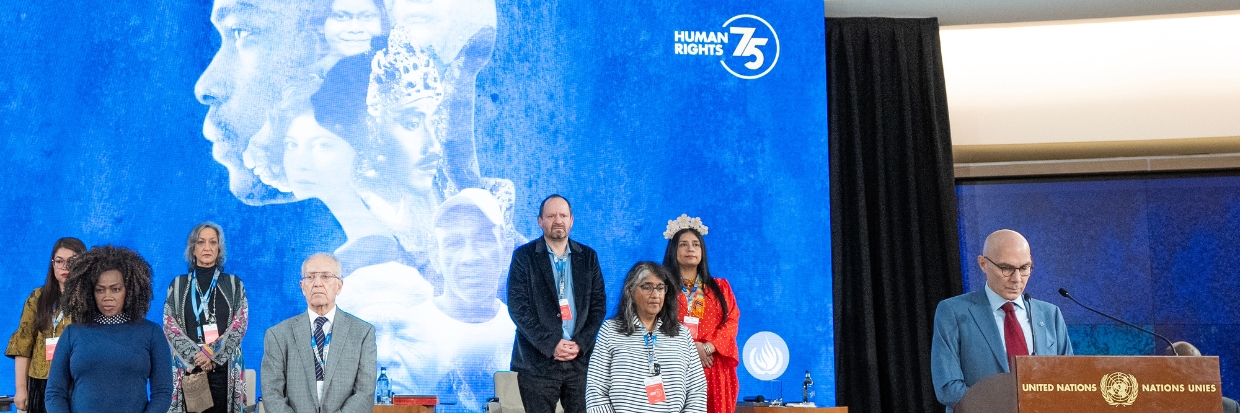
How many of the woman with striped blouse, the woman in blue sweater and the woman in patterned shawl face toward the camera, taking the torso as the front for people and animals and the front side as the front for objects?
3

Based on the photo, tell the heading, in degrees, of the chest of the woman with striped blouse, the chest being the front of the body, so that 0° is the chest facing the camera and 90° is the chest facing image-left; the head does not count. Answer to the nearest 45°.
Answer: approximately 0°

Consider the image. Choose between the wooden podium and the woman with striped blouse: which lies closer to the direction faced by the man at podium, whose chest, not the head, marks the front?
the wooden podium

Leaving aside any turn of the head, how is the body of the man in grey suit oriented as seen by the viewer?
toward the camera

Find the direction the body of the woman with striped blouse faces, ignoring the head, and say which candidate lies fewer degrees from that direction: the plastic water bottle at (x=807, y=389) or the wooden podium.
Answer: the wooden podium

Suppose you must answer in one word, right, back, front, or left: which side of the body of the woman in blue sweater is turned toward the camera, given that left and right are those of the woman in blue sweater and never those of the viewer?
front

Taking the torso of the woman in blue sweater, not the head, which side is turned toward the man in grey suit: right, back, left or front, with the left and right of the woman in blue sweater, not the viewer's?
left
